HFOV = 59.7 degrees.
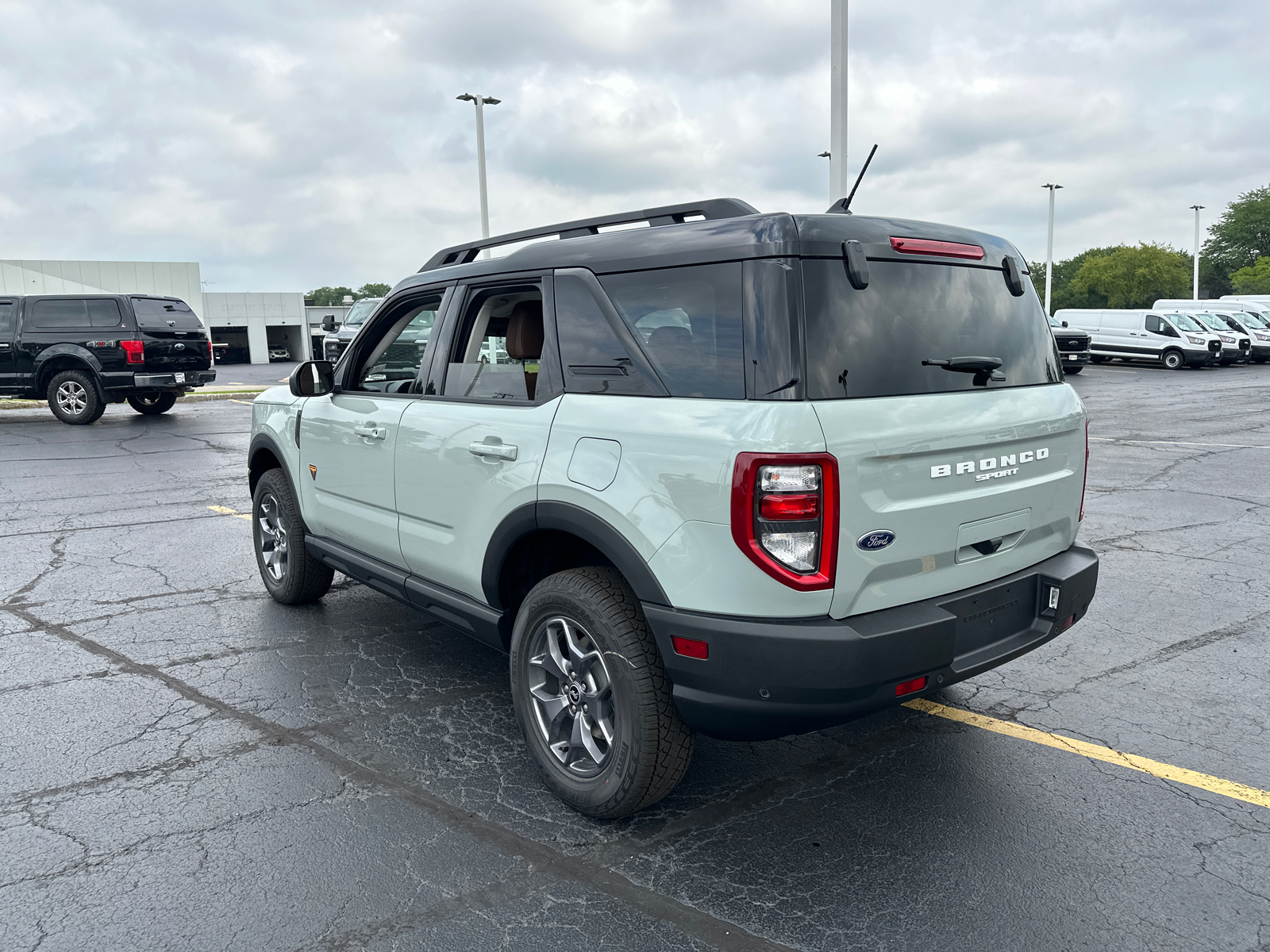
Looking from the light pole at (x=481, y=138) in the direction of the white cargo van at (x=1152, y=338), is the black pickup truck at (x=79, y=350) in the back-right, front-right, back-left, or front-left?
back-right

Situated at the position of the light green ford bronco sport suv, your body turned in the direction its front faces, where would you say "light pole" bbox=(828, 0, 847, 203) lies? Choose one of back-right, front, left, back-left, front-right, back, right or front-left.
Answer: front-right

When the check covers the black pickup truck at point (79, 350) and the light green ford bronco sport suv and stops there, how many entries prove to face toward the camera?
0

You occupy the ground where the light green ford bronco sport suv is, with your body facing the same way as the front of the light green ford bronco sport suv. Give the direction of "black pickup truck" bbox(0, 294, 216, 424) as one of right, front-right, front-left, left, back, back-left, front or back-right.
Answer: front

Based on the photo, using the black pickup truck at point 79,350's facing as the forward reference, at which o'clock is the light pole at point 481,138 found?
The light pole is roughly at 3 o'clock from the black pickup truck.

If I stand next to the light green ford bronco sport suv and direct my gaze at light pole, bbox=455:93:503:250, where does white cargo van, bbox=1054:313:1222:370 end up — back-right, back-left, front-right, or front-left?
front-right

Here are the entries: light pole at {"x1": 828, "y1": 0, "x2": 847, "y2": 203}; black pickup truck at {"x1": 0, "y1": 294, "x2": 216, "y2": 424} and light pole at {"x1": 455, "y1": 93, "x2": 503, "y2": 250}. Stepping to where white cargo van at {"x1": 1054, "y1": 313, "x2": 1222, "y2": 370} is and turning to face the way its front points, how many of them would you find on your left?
0

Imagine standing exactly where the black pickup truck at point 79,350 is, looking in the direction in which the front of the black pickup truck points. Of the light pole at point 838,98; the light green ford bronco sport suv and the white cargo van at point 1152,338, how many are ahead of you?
0

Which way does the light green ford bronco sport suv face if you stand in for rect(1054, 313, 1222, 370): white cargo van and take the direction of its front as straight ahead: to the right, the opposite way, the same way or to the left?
the opposite way

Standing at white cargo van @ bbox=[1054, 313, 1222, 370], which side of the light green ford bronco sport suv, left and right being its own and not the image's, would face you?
right

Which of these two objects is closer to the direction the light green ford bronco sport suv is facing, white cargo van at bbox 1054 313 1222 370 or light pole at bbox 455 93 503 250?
the light pole

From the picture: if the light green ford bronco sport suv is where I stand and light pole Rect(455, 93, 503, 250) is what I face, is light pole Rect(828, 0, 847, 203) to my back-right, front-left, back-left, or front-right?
front-right

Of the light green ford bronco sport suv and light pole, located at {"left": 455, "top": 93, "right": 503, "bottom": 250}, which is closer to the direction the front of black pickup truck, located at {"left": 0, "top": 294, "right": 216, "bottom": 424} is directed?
the light pole

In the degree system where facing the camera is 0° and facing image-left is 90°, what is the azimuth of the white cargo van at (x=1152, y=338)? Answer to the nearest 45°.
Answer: approximately 315°

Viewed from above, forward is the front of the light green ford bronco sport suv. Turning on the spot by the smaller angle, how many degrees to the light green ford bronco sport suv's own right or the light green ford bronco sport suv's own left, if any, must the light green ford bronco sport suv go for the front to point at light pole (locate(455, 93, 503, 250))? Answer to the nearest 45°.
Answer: approximately 45° to the light green ford bronco sport suv's own right

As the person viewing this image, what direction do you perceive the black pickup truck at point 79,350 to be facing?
facing away from the viewer and to the left of the viewer

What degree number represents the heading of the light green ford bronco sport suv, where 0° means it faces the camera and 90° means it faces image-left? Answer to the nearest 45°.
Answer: approximately 135°

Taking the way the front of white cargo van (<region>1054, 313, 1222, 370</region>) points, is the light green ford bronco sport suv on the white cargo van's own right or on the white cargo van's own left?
on the white cargo van's own right

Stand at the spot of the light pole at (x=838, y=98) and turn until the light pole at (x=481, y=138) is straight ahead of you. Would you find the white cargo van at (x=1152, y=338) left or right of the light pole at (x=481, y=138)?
right

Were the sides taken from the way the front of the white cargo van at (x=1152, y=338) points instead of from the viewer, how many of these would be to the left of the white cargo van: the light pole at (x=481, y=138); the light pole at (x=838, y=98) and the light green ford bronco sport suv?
0
